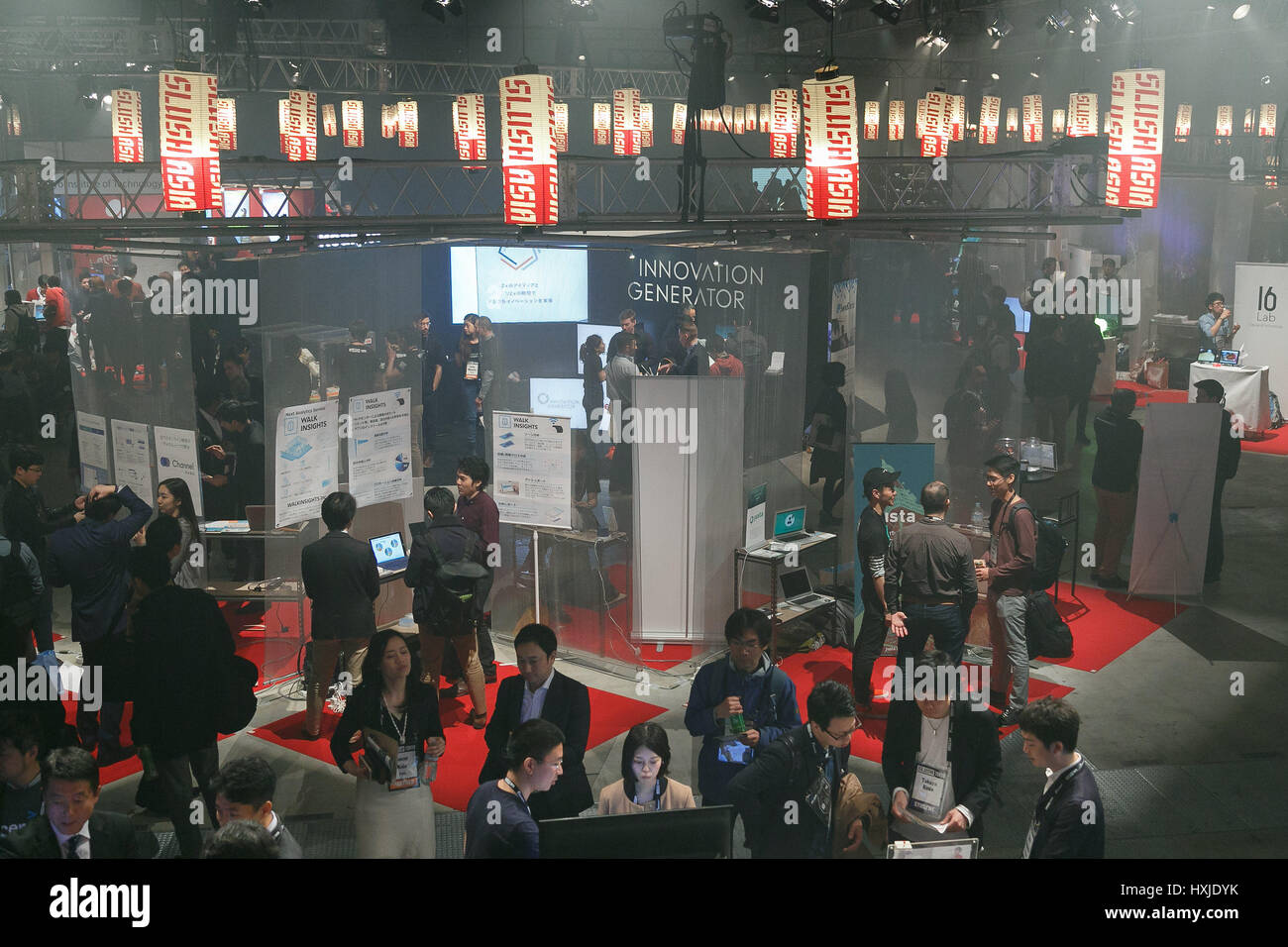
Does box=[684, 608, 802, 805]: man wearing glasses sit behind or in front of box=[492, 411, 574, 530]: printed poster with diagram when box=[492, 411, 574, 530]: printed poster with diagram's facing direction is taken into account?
in front

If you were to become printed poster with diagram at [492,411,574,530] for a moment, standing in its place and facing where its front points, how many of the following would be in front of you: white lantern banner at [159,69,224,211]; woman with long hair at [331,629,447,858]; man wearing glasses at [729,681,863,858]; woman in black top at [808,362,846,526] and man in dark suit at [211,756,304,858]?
3

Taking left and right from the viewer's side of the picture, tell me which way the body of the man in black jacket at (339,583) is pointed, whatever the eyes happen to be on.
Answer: facing away from the viewer

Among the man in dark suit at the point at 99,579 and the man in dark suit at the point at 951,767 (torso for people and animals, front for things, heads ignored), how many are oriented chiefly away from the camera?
1

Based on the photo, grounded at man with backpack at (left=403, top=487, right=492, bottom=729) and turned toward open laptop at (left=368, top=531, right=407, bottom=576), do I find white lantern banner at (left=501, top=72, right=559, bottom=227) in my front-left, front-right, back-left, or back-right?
front-right

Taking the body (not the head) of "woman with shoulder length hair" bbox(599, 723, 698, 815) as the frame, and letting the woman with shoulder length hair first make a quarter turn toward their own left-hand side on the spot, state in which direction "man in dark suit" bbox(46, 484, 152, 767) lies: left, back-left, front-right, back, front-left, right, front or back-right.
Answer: back-left

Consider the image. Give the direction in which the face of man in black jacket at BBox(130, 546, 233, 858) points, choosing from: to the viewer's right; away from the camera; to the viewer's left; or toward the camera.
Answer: away from the camera

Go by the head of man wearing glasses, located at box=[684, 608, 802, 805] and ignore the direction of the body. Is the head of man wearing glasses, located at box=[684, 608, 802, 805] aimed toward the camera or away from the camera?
toward the camera

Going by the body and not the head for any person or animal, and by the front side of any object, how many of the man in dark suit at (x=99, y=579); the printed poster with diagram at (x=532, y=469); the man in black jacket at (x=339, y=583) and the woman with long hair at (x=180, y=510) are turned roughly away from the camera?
2

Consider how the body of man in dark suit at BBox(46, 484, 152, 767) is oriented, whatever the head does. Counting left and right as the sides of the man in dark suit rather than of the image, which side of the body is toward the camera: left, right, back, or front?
back

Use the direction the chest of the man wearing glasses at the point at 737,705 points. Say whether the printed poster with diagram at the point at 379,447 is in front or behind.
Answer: behind

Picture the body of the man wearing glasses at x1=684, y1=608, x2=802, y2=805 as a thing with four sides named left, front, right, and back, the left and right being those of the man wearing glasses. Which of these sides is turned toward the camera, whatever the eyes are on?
front
